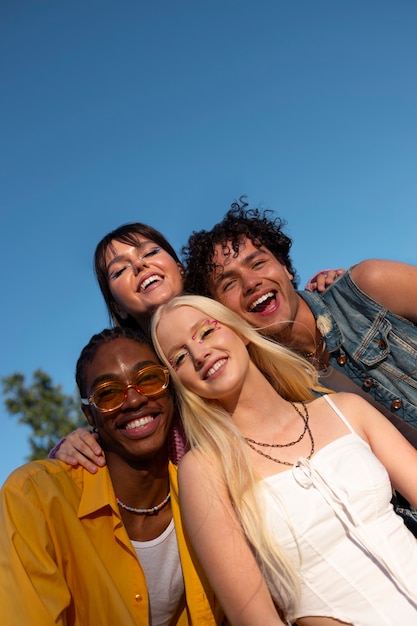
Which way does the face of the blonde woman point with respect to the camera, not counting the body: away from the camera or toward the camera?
toward the camera

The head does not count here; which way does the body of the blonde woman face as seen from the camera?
toward the camera
